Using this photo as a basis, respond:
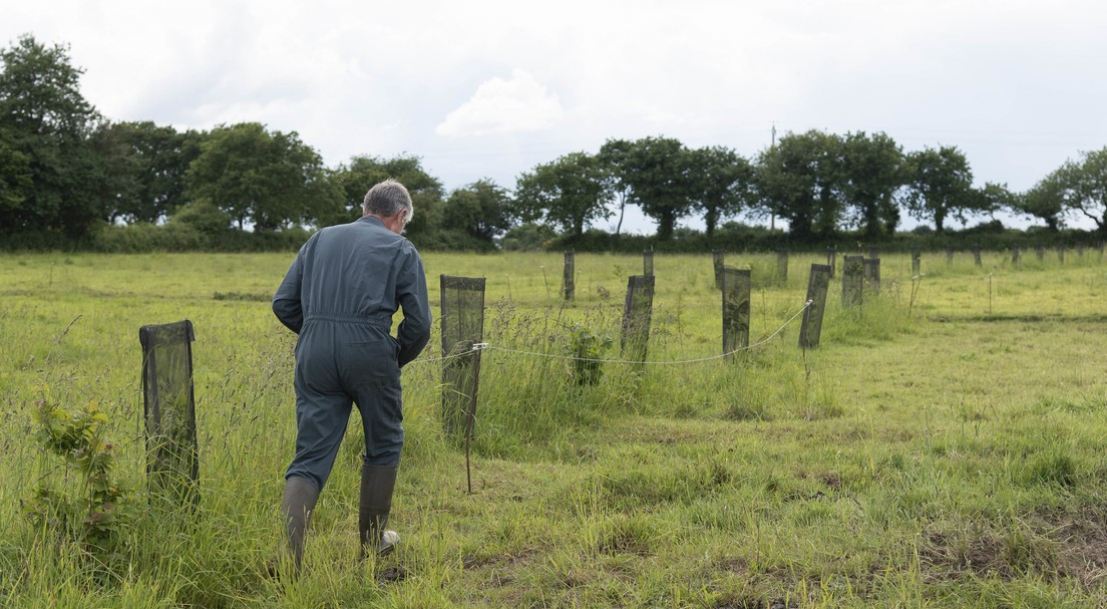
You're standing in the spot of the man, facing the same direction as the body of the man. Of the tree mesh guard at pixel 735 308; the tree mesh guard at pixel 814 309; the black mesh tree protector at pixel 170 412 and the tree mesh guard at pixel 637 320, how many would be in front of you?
3

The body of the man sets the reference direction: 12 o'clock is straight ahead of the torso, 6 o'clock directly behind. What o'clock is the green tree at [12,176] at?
The green tree is roughly at 10 o'clock from the man.

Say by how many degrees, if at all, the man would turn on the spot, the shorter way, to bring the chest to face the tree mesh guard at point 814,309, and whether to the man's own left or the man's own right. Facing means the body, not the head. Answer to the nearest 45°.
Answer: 0° — they already face it

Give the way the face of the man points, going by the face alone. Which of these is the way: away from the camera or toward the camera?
away from the camera

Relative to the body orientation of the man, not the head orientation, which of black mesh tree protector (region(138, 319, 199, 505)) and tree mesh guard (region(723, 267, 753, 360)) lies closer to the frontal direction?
the tree mesh guard

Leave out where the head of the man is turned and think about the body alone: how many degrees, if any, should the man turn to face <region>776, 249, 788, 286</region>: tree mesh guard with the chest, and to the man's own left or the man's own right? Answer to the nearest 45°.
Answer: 0° — they already face it

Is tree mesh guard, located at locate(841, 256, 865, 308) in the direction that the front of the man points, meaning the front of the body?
yes

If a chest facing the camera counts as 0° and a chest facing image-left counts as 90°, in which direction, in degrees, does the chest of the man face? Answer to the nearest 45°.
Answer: approximately 225°

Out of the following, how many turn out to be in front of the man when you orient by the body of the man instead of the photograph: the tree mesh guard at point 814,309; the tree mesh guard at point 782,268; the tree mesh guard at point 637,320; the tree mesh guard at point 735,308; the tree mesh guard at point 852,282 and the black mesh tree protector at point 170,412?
5
